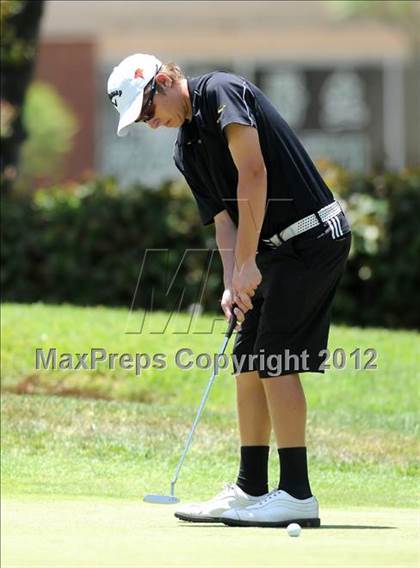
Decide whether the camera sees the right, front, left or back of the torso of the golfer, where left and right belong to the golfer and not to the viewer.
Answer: left

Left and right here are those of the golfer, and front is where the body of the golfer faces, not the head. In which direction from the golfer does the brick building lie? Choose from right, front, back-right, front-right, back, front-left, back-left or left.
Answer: right

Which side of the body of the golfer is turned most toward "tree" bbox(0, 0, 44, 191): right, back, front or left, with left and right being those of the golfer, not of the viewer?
right
